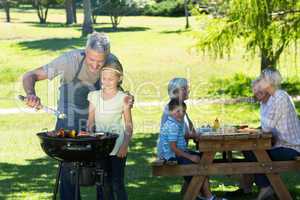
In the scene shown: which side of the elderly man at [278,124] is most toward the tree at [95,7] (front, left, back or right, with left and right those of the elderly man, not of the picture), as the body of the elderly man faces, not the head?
right

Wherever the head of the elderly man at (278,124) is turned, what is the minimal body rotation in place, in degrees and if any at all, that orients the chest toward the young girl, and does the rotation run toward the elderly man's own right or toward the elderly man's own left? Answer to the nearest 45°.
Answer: approximately 45° to the elderly man's own left

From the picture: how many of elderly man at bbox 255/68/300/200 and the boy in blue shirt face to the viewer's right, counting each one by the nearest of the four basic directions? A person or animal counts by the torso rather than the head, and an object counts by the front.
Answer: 1

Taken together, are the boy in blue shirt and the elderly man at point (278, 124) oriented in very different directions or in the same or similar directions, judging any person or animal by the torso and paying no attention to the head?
very different directions

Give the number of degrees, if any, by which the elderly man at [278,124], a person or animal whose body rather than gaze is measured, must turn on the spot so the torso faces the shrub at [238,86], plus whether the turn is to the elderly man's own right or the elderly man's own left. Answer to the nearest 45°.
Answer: approximately 90° to the elderly man's own right

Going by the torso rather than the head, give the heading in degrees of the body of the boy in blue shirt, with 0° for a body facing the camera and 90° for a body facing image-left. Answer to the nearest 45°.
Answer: approximately 270°

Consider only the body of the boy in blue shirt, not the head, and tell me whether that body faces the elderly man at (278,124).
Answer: yes

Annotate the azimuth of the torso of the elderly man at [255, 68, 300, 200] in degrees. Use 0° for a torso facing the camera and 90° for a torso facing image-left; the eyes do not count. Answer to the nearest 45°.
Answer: approximately 90°
